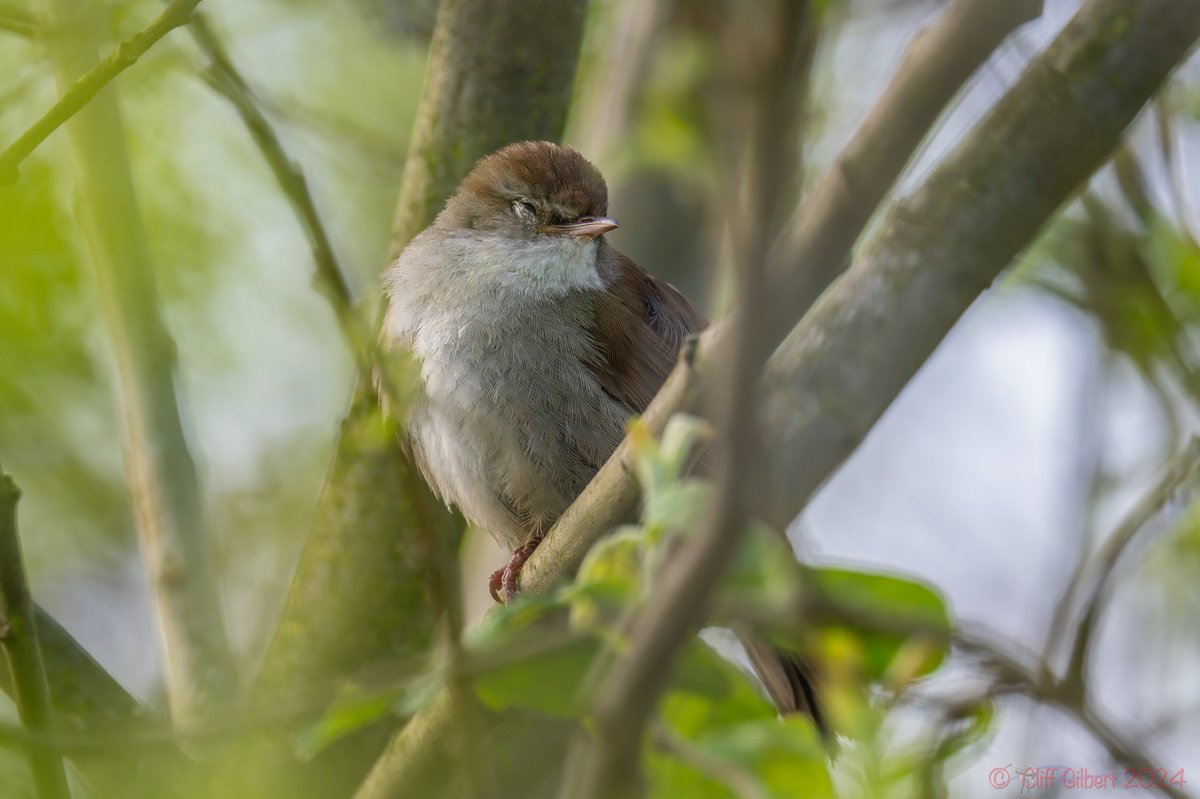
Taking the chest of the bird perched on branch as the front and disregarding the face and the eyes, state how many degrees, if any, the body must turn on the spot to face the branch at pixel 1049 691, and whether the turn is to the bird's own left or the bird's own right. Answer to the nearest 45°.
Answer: approximately 45° to the bird's own left

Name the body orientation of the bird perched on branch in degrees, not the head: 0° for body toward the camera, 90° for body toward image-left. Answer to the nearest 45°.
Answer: approximately 45°

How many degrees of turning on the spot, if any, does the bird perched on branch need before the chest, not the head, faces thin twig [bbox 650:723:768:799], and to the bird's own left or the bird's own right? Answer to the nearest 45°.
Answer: approximately 45° to the bird's own left

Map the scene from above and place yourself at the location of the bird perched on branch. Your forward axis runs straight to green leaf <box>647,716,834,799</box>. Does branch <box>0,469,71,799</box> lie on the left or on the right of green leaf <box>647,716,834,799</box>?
right

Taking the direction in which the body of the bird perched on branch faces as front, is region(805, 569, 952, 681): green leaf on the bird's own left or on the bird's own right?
on the bird's own left
